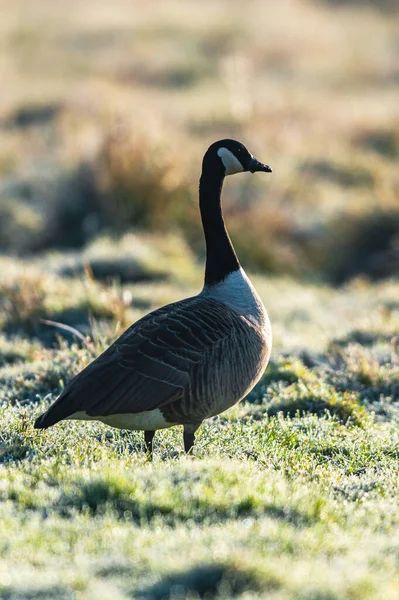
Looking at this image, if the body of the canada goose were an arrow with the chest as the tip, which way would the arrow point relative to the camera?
to the viewer's right
